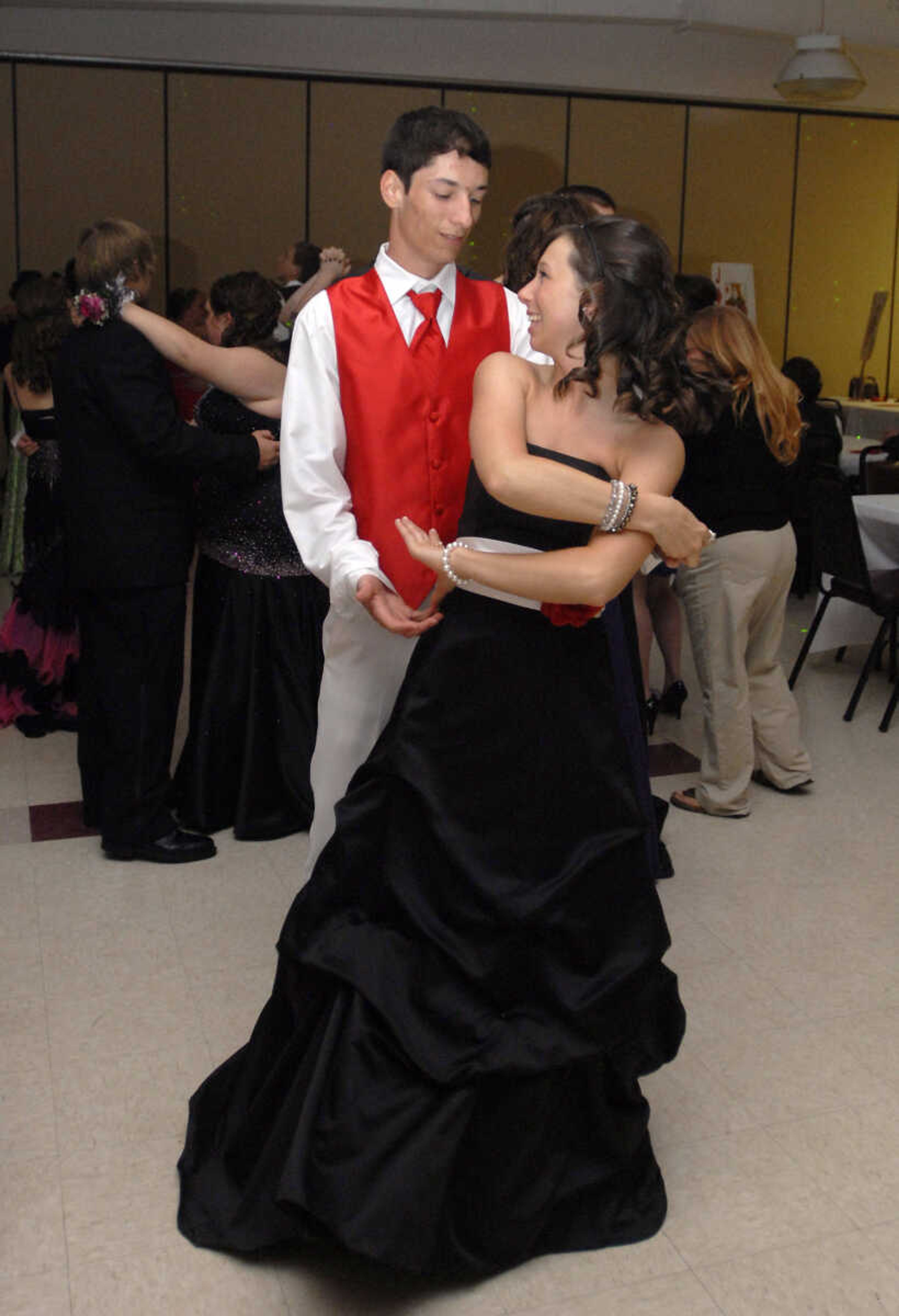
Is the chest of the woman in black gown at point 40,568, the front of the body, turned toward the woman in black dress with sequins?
no

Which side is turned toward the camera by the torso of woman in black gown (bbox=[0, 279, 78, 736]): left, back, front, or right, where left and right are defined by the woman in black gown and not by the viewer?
back

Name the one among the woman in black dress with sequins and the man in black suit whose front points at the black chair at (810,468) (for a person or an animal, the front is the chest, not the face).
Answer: the man in black suit

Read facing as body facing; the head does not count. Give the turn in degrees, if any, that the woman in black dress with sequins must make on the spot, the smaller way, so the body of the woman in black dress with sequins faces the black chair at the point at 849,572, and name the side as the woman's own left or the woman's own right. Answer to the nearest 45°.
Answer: approximately 135° to the woman's own right

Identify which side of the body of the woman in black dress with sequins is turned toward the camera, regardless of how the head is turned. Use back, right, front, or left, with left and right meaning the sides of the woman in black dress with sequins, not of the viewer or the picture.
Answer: left

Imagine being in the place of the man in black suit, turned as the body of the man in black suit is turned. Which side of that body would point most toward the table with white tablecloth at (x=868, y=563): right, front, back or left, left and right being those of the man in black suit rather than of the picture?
front

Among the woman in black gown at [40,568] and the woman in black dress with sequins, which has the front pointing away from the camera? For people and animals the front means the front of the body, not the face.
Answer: the woman in black gown

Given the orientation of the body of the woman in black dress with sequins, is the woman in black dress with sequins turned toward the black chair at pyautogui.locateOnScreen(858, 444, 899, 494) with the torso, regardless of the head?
no

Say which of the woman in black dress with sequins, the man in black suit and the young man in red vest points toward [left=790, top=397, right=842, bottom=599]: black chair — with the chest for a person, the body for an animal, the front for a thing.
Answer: the man in black suit

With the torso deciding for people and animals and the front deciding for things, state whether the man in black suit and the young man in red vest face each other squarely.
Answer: no

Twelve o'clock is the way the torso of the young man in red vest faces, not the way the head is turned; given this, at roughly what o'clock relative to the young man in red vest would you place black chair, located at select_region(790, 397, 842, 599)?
The black chair is roughly at 8 o'clock from the young man in red vest.

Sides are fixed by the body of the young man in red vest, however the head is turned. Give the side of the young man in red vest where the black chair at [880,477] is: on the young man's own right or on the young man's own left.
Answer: on the young man's own left

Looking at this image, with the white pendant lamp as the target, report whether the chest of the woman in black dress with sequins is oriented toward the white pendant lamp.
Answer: no

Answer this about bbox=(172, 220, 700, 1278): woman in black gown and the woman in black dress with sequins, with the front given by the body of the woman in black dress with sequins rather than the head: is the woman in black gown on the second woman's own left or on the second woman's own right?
on the second woman's own left

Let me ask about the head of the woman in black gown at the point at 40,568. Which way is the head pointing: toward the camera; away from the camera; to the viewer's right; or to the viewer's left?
away from the camera

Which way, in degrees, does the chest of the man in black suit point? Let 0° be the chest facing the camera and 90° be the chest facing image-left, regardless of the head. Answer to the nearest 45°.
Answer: approximately 225°

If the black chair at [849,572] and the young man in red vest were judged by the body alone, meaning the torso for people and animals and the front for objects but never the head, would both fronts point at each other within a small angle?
no
